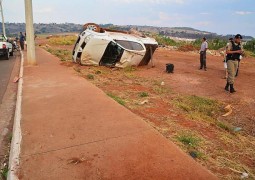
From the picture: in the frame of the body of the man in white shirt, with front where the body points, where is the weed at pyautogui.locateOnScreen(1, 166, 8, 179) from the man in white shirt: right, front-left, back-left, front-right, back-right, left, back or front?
front-left

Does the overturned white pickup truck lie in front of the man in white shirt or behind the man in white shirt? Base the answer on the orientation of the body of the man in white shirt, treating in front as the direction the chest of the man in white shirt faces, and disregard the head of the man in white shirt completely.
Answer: in front

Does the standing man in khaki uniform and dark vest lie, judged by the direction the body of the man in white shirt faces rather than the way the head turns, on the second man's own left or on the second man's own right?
on the second man's own left

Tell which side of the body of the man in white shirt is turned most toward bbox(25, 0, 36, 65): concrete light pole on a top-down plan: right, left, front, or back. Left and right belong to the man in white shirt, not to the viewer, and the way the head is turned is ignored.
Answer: front

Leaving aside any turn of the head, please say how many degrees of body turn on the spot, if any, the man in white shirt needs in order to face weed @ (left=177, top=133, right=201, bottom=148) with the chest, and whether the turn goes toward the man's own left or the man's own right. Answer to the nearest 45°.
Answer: approximately 45° to the man's own left

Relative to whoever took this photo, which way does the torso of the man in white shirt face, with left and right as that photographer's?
facing the viewer and to the left of the viewer
